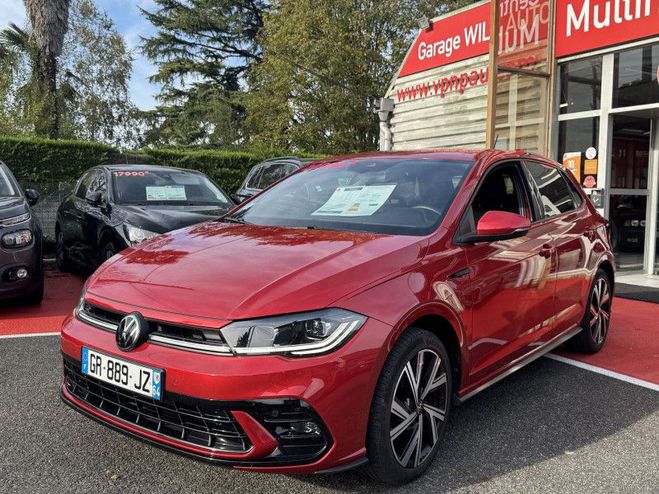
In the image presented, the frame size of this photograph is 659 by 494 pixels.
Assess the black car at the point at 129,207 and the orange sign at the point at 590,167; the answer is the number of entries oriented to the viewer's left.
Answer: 0

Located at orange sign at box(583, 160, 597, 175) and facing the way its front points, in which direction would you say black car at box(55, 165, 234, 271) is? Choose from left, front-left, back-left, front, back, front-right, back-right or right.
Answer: front-right

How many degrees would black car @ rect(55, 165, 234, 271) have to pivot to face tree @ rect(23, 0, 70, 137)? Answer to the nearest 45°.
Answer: approximately 135° to its left

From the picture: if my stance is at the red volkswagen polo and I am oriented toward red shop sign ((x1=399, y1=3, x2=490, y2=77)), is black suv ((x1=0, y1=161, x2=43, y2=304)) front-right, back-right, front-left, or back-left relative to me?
front-left

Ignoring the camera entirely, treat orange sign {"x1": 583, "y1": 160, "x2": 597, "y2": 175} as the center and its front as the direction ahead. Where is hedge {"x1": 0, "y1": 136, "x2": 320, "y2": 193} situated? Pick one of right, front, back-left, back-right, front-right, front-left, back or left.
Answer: right

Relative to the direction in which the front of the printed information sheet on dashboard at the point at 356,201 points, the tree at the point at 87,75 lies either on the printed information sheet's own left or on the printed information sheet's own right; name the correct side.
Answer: on the printed information sheet's own right

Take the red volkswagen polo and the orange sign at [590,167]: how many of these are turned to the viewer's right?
0

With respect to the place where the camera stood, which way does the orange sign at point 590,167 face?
facing the viewer

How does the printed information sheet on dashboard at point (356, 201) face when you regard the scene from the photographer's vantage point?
facing the viewer and to the left of the viewer

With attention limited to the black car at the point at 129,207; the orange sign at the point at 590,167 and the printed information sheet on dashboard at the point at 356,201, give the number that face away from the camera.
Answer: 0

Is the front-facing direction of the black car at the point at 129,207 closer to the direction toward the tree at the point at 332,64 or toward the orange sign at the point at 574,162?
the orange sign
